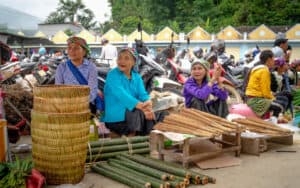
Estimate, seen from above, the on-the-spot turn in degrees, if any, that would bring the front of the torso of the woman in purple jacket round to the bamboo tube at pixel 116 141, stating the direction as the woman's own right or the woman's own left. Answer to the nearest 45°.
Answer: approximately 90° to the woman's own right

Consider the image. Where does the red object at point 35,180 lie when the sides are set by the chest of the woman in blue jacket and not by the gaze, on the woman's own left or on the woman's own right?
on the woman's own right

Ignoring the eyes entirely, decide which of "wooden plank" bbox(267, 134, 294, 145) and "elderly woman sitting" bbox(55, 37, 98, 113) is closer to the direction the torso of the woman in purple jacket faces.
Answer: the wooden plank

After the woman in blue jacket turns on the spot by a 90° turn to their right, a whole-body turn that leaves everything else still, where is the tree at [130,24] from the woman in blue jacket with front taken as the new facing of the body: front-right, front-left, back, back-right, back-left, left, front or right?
back-right

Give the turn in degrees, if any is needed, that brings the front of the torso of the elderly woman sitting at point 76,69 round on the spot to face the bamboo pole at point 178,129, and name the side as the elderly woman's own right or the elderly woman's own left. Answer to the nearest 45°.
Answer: approximately 90° to the elderly woman's own left

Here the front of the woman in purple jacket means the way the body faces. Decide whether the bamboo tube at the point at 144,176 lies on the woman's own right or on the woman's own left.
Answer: on the woman's own right

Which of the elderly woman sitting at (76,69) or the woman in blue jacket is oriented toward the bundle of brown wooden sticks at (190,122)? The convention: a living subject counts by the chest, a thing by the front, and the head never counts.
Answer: the woman in blue jacket
